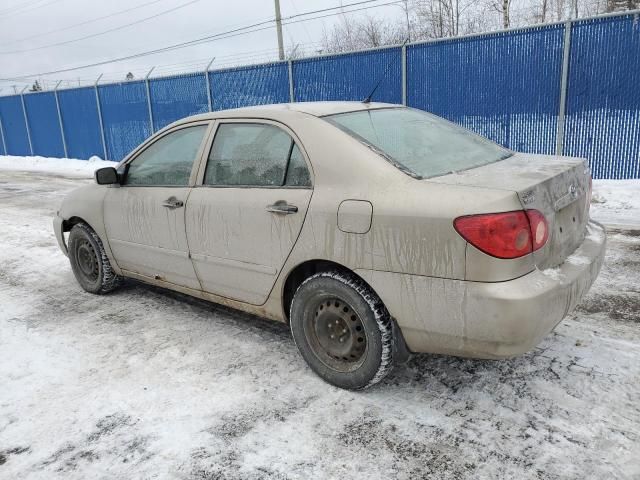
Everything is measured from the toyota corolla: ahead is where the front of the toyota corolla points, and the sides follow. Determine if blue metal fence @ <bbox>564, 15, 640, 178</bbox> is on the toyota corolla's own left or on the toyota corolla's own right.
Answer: on the toyota corolla's own right

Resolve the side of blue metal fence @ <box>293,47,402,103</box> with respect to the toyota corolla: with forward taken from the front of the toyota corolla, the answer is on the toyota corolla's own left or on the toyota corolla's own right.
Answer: on the toyota corolla's own right

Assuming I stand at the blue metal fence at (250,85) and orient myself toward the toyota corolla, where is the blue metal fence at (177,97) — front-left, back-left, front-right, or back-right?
back-right

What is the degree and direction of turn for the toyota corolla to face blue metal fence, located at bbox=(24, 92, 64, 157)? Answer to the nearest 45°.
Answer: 0° — it already faces it

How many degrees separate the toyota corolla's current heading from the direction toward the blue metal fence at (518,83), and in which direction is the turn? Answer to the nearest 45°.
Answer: approximately 90° to its right

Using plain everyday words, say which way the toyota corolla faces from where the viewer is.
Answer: facing away from the viewer and to the left of the viewer
